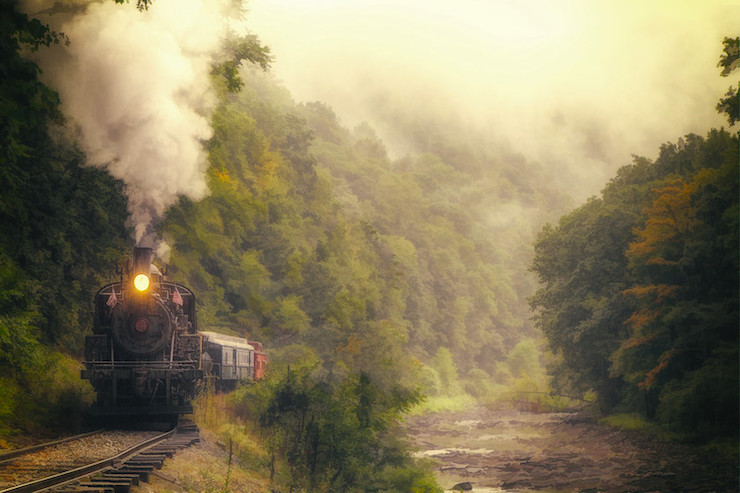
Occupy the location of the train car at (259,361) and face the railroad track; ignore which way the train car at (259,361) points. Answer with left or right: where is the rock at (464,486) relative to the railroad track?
left

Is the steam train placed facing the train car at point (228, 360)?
no

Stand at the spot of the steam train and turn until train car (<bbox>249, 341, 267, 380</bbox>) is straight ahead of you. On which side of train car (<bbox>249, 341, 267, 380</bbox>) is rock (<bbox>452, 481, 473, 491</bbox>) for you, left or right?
right

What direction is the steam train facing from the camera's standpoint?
toward the camera

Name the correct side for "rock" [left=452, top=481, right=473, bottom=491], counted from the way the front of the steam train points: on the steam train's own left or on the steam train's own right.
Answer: on the steam train's own left

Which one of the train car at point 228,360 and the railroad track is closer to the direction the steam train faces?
the railroad track

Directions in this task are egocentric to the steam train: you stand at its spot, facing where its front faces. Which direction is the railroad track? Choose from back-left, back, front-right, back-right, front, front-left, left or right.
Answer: front

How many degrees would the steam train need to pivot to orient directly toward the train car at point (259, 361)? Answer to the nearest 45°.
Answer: approximately 180°

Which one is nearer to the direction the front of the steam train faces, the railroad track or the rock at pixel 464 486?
the railroad track
